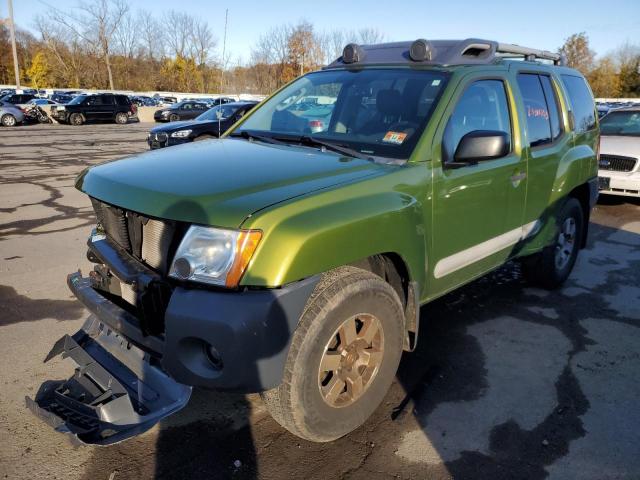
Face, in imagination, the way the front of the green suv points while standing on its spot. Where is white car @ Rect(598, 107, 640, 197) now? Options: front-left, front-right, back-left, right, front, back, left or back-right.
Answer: back

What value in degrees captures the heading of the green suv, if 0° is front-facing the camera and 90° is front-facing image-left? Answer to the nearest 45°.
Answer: approximately 45°

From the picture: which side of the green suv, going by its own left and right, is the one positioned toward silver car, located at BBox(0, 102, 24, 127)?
right

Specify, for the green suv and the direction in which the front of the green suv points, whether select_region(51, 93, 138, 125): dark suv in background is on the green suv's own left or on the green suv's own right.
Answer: on the green suv's own right
